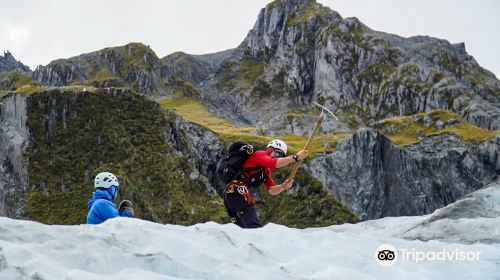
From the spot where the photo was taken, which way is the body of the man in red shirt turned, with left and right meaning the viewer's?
facing to the right of the viewer

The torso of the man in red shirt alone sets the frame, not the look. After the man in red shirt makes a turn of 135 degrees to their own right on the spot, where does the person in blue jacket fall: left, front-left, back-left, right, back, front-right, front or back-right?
front-right
